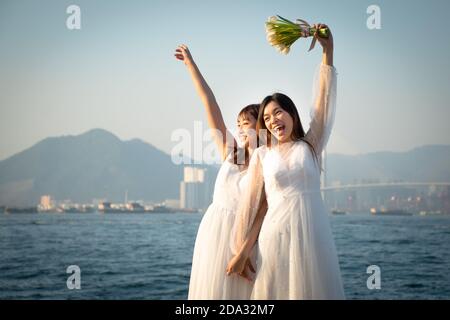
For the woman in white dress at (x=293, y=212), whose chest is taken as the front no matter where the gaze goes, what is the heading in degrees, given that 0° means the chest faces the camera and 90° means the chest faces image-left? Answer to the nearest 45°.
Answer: approximately 45°

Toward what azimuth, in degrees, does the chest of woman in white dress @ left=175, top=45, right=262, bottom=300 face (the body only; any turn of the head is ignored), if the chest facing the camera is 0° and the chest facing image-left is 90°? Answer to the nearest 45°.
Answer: approximately 45°
